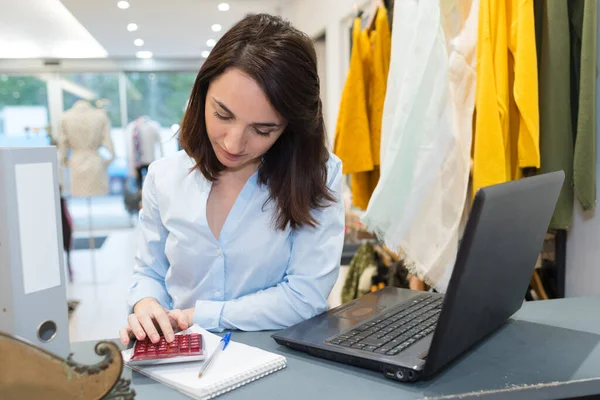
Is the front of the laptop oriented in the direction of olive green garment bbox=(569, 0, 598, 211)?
no

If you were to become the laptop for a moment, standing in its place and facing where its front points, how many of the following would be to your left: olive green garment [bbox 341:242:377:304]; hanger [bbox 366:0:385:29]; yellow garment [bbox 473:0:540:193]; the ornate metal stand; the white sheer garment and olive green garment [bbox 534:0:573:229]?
1

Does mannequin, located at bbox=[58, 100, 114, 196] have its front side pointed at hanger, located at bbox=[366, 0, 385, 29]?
no

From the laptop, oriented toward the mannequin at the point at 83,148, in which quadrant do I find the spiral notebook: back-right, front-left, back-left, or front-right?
front-left

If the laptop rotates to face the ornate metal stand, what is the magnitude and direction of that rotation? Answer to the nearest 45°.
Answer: approximately 90° to its left

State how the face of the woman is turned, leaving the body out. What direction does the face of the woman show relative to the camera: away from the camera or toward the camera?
toward the camera

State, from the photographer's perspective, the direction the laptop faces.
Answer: facing away from the viewer and to the left of the viewer
